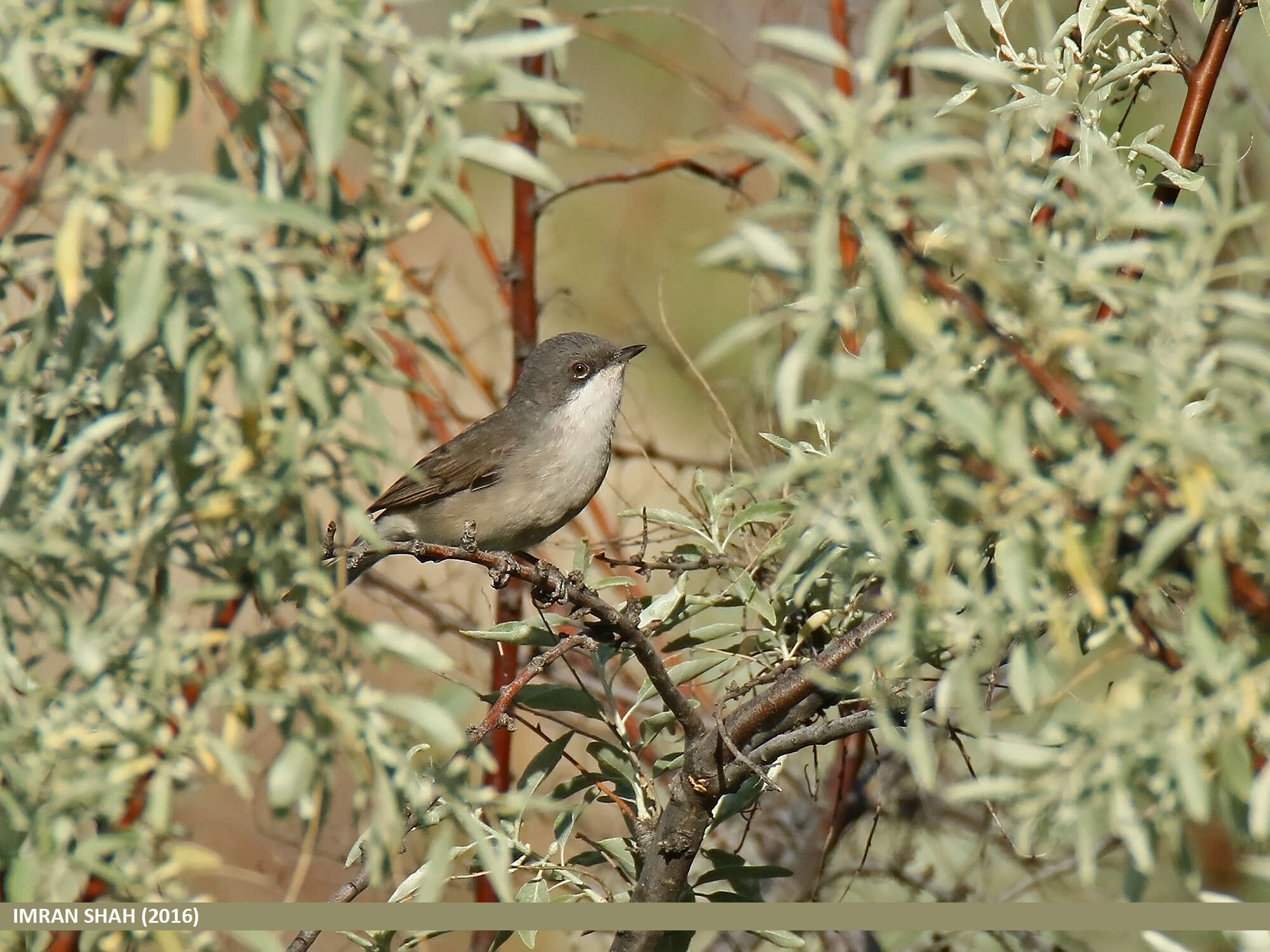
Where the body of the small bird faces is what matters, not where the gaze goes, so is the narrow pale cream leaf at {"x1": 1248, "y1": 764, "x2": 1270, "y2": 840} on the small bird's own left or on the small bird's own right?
on the small bird's own right

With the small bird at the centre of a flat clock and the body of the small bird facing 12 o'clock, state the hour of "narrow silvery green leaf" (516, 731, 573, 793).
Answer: The narrow silvery green leaf is roughly at 3 o'clock from the small bird.

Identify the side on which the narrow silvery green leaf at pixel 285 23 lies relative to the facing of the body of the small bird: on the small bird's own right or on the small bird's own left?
on the small bird's own right

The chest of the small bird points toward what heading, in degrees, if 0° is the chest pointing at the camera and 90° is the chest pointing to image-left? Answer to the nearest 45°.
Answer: approximately 270°
